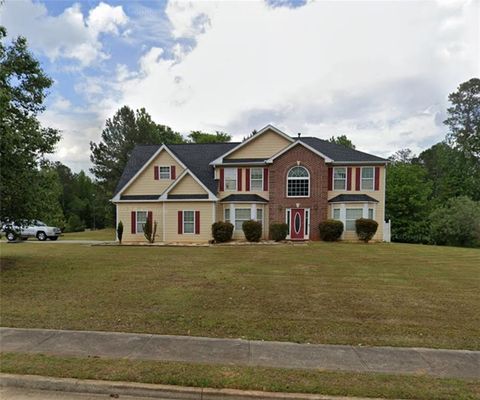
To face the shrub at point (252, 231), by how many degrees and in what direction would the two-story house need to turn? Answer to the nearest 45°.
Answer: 0° — it already faces it

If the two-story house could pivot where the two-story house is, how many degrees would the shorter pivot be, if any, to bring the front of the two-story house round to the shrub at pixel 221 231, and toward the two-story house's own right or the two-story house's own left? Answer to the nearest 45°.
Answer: approximately 45° to the two-story house's own right

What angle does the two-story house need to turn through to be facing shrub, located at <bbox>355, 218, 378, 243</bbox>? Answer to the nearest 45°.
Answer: approximately 90° to its left

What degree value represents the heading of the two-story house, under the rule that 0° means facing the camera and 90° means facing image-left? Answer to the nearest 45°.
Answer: approximately 0°

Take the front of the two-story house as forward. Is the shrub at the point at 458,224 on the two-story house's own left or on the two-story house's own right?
on the two-story house's own left

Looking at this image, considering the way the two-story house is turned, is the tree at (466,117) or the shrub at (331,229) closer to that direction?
the shrub
